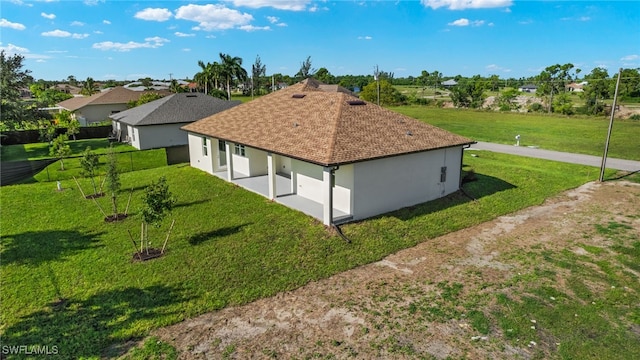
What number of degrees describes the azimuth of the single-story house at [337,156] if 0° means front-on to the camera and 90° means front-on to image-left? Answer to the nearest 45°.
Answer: approximately 225°

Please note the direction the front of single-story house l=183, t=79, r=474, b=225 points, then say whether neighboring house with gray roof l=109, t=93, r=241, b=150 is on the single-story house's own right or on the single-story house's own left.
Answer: on the single-story house's own left
